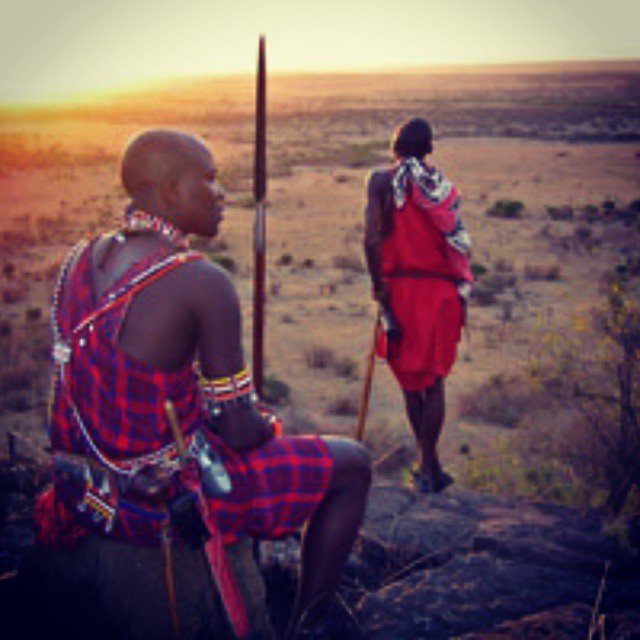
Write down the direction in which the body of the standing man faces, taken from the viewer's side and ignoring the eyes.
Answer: away from the camera

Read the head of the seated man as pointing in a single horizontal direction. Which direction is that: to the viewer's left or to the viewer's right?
to the viewer's right

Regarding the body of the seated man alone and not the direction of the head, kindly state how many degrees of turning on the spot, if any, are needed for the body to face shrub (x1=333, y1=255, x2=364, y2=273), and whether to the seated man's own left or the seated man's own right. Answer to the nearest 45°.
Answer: approximately 45° to the seated man's own left

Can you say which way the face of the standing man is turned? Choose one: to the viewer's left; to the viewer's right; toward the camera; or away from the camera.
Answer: away from the camera

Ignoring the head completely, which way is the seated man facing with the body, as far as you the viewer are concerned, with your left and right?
facing away from the viewer and to the right of the viewer
